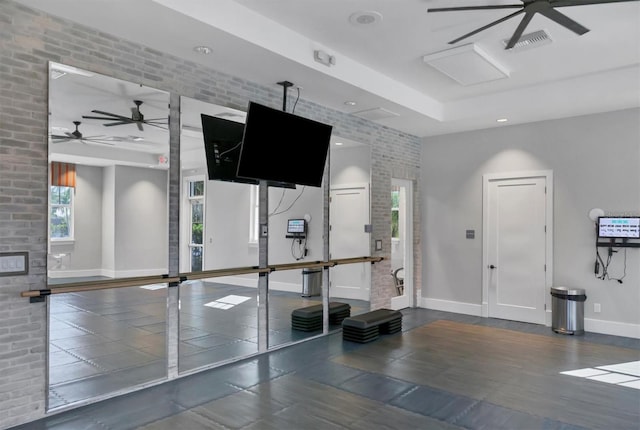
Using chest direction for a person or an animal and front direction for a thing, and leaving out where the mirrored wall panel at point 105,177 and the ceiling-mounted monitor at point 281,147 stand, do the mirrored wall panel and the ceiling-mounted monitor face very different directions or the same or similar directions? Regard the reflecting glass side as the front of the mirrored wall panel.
same or similar directions

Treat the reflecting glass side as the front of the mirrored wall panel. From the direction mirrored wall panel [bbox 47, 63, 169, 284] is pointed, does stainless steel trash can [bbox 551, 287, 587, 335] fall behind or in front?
in front

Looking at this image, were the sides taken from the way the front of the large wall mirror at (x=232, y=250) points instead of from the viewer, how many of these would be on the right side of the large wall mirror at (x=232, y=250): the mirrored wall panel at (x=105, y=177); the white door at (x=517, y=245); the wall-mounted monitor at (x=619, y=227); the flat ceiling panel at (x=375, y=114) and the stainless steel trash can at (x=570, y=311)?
1

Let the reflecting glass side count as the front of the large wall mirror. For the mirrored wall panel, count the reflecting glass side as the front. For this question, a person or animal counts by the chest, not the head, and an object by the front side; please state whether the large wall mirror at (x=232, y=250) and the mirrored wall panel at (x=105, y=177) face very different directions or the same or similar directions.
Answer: same or similar directions

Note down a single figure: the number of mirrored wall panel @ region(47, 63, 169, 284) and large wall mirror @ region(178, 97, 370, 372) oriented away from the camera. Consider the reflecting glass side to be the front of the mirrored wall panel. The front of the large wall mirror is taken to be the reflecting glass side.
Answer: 0

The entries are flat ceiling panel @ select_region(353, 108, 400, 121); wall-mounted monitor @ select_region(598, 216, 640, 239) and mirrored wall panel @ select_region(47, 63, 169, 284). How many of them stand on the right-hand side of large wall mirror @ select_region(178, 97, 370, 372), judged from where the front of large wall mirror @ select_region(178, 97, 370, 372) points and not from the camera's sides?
1

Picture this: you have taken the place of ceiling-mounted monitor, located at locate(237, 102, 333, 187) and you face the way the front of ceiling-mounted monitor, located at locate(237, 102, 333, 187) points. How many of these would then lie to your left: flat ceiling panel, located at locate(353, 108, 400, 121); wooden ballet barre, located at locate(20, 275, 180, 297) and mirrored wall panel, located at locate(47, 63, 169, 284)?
1

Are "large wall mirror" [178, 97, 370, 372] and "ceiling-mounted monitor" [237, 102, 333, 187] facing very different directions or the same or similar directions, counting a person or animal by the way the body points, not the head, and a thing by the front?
same or similar directions

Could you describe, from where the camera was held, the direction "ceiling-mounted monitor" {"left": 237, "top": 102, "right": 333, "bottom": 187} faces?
facing the viewer and to the right of the viewer

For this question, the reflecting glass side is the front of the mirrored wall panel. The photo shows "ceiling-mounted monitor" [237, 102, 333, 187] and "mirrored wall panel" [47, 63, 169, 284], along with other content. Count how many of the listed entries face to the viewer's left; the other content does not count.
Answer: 0

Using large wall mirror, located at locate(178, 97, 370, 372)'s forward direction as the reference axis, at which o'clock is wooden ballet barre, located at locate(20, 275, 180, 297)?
The wooden ballet barre is roughly at 3 o'clock from the large wall mirror.

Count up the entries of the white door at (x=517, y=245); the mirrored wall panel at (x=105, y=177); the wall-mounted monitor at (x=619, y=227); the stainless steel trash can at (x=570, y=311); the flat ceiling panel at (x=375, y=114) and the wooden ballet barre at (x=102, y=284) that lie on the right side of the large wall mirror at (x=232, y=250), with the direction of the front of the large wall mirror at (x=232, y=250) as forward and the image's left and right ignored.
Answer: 2

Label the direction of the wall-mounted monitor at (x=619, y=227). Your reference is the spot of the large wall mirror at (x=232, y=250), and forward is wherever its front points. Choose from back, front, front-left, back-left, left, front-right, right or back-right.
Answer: front-left

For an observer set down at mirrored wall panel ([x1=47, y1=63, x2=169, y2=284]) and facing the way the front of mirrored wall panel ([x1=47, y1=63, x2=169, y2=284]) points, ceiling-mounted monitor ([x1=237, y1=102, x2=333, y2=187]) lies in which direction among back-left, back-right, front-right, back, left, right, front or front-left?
front-left
